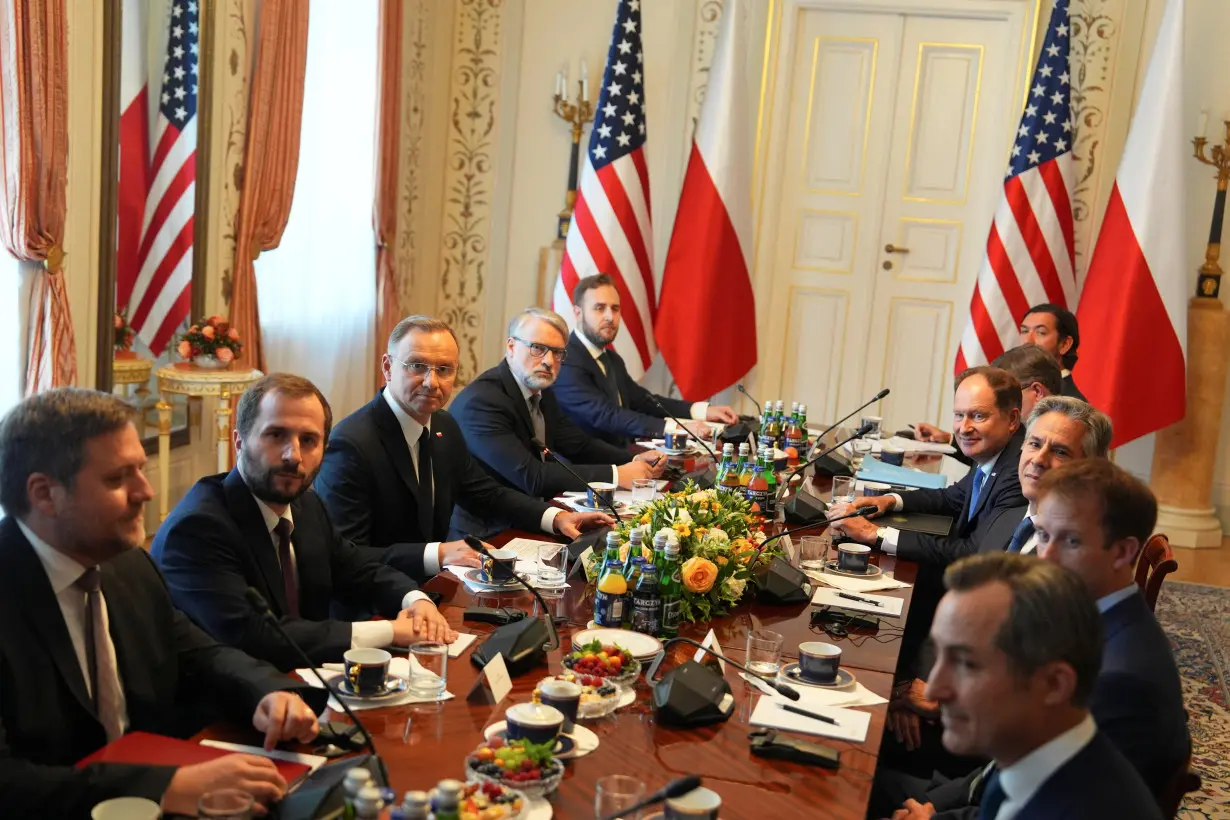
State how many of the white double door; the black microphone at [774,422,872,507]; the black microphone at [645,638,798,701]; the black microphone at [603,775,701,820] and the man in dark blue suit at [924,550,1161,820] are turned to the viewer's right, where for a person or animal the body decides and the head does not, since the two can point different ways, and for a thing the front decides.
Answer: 3

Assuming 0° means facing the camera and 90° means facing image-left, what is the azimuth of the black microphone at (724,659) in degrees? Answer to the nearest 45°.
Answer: approximately 270°

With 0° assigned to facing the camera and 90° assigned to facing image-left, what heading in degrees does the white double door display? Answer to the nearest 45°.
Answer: approximately 0°

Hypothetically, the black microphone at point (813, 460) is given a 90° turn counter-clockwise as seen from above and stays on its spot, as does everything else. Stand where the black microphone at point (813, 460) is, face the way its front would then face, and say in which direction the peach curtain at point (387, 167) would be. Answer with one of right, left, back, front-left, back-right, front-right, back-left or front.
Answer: front-left

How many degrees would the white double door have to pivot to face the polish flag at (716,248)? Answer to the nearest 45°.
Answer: approximately 45° to its right

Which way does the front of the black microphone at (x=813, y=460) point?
to the viewer's right

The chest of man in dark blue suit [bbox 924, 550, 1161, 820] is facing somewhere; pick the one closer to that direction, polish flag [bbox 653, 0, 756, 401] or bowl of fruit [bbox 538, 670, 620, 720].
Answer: the bowl of fruit

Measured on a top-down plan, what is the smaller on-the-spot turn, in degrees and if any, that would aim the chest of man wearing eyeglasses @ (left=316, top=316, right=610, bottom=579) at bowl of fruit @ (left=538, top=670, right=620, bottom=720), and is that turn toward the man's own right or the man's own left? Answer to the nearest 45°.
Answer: approximately 45° to the man's own right

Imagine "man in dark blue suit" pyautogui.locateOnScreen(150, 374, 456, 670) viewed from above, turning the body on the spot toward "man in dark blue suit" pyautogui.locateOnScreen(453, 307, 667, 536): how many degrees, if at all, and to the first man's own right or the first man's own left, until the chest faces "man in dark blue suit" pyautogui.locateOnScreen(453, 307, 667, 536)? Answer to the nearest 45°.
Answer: approximately 90° to the first man's own left

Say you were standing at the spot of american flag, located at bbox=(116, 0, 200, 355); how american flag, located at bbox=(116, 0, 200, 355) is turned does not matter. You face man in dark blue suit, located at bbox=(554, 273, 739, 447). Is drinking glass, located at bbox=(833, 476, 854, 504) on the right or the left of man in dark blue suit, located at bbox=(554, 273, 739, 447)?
right

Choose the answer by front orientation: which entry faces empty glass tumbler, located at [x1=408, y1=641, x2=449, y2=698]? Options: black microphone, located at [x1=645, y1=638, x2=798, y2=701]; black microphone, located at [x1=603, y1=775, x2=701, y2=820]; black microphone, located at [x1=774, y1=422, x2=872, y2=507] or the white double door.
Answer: the white double door
